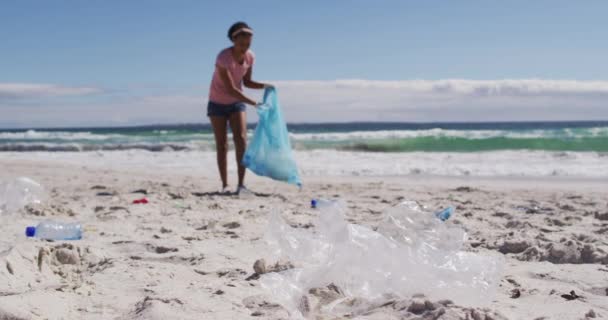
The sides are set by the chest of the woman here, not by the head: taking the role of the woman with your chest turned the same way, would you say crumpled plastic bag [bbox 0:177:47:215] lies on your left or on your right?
on your right

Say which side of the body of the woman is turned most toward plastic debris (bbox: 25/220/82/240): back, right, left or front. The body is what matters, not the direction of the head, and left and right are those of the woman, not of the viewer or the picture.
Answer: right

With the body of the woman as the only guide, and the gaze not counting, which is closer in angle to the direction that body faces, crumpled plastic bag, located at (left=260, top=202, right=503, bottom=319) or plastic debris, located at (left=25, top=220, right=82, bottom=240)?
the crumpled plastic bag

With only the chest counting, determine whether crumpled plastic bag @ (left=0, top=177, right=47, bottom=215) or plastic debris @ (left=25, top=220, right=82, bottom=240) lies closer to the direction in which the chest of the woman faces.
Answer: the plastic debris

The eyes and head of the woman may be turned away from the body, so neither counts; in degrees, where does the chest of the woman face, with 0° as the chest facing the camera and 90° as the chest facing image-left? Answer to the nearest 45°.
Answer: approximately 315°

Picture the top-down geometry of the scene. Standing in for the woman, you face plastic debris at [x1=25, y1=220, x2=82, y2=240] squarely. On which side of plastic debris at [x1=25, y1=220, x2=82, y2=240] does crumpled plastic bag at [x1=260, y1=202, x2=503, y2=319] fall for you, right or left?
left

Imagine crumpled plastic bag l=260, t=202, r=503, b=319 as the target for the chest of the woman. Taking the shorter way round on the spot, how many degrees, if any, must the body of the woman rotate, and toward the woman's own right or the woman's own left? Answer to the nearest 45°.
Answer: approximately 45° to the woman's own right
